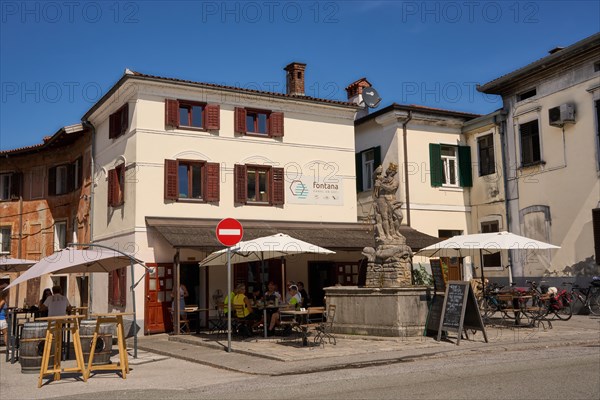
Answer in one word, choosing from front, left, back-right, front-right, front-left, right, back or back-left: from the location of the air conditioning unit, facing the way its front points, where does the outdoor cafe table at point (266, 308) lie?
front

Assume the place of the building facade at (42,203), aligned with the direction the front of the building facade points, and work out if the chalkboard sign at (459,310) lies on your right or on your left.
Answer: on your left

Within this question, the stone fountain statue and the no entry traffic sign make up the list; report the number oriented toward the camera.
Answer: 2

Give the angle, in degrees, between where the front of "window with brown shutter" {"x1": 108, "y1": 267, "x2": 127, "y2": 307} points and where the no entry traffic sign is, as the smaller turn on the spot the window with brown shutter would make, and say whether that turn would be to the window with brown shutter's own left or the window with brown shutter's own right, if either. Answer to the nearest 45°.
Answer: approximately 45° to the window with brown shutter's own left

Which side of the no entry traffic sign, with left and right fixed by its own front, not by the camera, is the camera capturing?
front

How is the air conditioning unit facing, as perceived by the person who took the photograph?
facing the viewer and to the left of the viewer

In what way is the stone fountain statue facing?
toward the camera

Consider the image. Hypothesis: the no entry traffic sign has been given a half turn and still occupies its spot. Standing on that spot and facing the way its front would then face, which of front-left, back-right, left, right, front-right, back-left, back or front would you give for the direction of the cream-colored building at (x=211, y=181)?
front

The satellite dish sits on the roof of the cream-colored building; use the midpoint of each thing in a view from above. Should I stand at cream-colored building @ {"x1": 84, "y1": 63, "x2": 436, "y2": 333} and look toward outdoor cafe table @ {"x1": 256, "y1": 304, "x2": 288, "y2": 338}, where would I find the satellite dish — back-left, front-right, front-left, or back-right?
back-left

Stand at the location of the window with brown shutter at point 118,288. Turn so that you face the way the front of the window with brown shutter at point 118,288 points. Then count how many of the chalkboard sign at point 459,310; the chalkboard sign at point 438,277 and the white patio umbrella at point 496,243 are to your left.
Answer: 3

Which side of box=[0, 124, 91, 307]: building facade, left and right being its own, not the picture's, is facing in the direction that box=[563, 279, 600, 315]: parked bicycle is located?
left

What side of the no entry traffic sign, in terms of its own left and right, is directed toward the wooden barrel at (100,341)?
right
